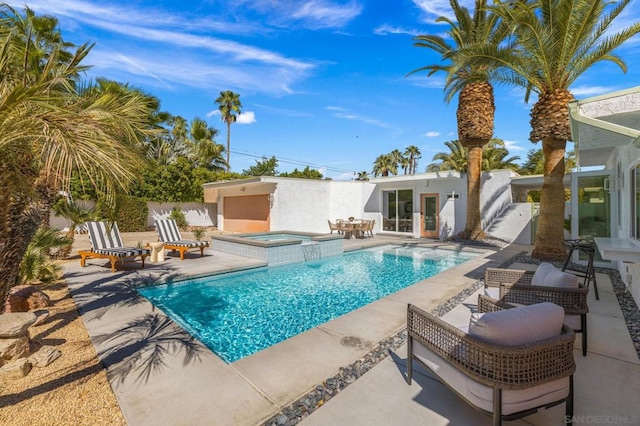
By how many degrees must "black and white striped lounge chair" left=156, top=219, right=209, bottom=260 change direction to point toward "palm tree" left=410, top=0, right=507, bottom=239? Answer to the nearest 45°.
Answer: approximately 45° to its left

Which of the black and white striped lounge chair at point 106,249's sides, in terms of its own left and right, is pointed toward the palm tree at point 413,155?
left

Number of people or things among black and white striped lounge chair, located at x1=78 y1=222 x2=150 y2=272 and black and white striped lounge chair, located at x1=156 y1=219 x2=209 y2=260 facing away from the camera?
0

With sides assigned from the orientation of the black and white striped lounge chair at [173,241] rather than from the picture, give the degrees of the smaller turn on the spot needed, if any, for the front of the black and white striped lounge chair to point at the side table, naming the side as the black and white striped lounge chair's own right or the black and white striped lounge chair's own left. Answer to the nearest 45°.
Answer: approximately 90° to the black and white striped lounge chair's own right

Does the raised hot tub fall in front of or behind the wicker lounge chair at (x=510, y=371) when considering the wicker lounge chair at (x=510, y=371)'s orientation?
in front

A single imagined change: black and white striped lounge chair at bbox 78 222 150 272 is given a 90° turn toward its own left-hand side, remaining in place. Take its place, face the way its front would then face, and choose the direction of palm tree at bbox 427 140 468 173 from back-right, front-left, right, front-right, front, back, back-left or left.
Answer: front-right

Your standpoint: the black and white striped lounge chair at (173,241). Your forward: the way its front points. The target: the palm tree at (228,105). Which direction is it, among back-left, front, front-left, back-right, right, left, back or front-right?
back-left

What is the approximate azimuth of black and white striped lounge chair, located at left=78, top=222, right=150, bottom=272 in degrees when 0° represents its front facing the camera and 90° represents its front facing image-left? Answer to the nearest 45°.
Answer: approximately 315°

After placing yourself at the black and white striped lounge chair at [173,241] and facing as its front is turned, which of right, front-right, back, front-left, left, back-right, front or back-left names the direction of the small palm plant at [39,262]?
right
